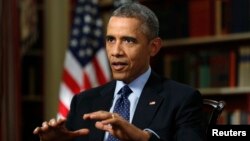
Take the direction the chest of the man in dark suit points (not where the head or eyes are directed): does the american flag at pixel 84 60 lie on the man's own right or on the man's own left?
on the man's own right

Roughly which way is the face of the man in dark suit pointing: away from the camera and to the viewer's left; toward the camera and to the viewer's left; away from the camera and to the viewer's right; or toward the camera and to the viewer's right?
toward the camera and to the viewer's left

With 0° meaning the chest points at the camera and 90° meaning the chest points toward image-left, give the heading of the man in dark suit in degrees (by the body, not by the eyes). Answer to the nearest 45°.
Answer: approximately 45°

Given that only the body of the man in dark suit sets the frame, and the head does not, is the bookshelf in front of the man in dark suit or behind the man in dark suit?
behind
